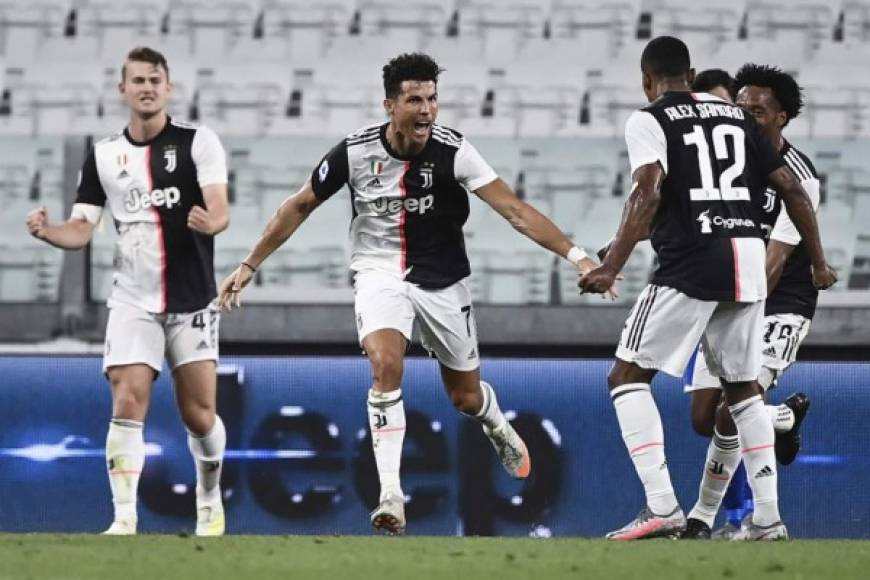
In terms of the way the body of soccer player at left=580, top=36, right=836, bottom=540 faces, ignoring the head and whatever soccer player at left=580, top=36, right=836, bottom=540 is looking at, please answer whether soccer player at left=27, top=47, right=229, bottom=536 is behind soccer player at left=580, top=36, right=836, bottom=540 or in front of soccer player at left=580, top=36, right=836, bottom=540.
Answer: in front

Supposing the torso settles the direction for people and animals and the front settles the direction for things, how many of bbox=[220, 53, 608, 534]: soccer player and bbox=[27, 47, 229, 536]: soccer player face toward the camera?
2

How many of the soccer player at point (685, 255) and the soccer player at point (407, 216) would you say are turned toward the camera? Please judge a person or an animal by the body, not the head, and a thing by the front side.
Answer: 1

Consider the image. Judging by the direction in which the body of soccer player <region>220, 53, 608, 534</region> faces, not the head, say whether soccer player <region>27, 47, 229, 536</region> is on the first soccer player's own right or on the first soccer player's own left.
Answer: on the first soccer player's own right

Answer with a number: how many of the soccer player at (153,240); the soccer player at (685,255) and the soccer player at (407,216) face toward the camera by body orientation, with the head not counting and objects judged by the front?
2

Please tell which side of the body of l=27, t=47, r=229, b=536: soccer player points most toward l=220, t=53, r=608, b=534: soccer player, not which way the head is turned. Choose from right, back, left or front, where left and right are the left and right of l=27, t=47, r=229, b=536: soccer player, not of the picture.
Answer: left

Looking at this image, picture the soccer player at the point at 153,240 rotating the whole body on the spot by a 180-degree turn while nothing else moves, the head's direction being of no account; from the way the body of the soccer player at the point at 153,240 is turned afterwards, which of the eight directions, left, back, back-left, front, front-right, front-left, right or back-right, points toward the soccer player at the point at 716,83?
right

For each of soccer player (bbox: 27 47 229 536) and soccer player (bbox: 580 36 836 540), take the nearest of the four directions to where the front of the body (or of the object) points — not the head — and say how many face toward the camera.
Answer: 1

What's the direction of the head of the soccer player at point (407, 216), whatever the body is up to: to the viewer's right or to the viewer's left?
to the viewer's right

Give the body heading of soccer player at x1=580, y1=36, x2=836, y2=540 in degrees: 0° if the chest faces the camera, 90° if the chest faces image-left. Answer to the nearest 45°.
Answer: approximately 135°
